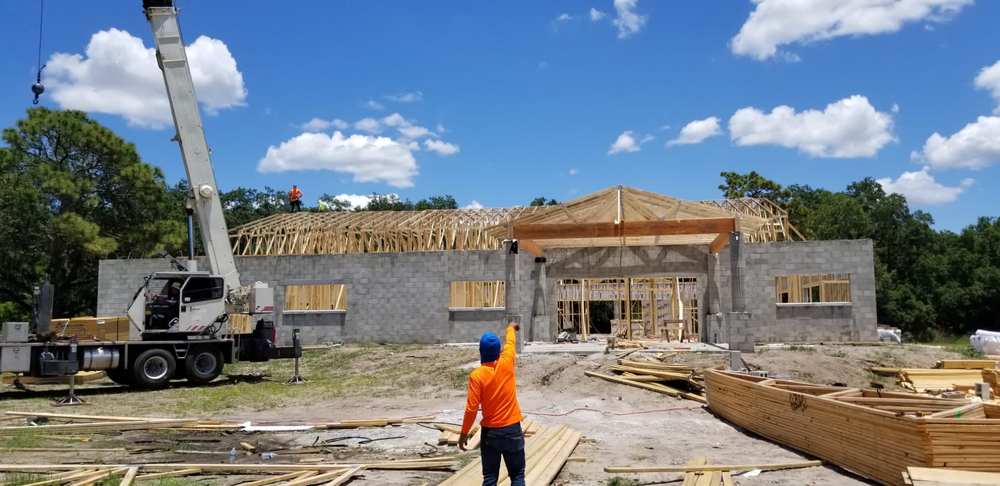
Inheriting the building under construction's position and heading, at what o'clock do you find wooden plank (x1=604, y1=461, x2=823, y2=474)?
The wooden plank is roughly at 12 o'clock from the building under construction.

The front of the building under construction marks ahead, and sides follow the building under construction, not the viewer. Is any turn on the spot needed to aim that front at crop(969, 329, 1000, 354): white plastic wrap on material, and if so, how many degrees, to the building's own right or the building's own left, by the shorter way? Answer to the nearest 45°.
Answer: approximately 90° to the building's own left

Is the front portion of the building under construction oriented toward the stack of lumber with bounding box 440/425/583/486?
yes

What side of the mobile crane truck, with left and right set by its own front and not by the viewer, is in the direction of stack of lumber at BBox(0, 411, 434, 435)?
left

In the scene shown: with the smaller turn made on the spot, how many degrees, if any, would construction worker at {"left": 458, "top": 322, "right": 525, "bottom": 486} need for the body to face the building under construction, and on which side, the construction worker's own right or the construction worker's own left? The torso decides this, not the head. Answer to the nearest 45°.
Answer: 0° — they already face it

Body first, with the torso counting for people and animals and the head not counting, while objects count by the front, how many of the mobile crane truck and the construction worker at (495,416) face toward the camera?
0

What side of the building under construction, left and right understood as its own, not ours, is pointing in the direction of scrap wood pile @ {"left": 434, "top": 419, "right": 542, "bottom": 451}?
front

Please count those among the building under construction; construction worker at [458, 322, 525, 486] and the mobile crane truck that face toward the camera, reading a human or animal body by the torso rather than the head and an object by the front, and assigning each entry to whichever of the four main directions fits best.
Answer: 1

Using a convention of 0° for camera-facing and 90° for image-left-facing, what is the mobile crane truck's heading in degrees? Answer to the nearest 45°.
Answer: approximately 90°

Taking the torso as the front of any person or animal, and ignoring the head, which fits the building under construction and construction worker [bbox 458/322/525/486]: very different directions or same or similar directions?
very different directions

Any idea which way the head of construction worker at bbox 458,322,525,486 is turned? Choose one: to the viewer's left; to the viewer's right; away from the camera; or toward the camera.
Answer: away from the camera

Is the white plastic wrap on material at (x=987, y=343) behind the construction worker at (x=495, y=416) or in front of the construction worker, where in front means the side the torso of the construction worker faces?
in front

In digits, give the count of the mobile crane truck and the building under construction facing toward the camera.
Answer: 1

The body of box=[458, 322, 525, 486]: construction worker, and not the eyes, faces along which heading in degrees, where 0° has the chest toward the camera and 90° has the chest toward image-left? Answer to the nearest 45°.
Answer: approximately 180°

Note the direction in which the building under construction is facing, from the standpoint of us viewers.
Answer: facing the viewer

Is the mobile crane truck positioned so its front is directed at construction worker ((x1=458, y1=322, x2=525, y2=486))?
no
